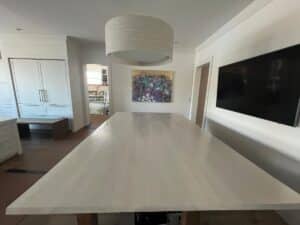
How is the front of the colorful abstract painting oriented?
toward the camera

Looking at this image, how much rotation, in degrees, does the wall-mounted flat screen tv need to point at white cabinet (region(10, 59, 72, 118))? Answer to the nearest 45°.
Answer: approximately 45° to its right

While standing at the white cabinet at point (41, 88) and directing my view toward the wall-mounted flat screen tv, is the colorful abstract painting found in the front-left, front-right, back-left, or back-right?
front-left

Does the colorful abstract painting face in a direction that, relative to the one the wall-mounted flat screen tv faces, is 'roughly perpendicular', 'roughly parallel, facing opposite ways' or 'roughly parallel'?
roughly perpendicular

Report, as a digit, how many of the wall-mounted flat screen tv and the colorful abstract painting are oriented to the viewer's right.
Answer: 0

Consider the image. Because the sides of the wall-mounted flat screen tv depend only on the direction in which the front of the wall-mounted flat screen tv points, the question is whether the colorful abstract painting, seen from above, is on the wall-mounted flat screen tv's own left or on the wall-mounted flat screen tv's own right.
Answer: on the wall-mounted flat screen tv's own right

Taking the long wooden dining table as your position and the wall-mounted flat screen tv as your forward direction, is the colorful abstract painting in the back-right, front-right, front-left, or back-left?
front-left

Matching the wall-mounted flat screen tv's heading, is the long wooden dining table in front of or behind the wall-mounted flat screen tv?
in front

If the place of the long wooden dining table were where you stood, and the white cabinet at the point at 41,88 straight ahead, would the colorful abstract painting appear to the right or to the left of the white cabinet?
right

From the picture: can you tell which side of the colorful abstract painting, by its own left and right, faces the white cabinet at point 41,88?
right

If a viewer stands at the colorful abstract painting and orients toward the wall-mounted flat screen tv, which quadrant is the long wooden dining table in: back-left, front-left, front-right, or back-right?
front-right

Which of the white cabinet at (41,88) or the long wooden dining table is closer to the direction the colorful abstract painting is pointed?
the long wooden dining table

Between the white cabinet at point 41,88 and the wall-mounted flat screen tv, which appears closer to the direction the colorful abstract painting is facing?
the wall-mounted flat screen tv

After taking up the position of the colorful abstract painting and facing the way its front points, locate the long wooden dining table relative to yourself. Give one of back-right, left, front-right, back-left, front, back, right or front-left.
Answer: front

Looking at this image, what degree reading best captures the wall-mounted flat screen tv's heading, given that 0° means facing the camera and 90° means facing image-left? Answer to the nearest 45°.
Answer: approximately 45°

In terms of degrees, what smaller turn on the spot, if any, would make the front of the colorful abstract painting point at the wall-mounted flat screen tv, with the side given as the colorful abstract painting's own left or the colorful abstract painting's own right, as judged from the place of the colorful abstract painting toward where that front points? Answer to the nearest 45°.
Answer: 0° — it already faces it

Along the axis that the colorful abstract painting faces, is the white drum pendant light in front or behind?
in front
